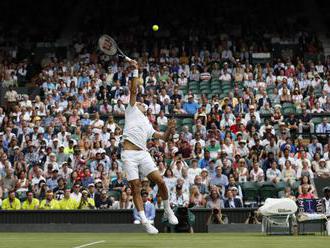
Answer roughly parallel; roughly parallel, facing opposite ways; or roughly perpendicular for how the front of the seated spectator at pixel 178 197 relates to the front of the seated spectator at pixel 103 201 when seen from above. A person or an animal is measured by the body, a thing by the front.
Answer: roughly parallel

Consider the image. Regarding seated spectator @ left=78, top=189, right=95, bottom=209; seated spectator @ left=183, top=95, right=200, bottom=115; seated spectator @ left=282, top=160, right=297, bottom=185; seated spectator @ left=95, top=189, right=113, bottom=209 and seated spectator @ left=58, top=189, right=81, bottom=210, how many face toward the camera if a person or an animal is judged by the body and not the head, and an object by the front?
5

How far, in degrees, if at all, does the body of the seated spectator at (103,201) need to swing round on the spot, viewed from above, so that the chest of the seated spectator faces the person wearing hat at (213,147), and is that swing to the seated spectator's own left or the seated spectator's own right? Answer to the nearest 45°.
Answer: approximately 135° to the seated spectator's own left

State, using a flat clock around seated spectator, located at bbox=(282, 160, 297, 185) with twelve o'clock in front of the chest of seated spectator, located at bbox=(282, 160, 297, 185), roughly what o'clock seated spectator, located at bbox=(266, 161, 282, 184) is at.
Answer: seated spectator, located at bbox=(266, 161, 282, 184) is roughly at 3 o'clock from seated spectator, located at bbox=(282, 160, 297, 185).

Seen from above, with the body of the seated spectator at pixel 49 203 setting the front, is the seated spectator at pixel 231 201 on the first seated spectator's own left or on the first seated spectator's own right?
on the first seated spectator's own left

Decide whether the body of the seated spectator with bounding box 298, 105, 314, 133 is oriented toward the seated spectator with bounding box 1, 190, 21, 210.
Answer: no

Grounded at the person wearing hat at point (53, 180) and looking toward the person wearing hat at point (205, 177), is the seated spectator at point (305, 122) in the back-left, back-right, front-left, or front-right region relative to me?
front-left

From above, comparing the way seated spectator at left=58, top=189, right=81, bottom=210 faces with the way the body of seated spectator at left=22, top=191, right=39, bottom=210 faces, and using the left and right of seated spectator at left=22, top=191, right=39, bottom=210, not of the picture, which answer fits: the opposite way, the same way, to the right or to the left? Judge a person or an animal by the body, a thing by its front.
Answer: the same way

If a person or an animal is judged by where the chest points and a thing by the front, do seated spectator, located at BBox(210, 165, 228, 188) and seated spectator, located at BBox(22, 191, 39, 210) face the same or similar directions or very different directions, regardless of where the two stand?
same or similar directions

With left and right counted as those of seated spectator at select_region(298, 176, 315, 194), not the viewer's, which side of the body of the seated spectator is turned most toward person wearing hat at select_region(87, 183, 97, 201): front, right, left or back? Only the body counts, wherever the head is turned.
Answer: right

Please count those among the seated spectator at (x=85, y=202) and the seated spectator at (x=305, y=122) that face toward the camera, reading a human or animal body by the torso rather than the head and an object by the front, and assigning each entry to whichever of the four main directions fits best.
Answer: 2

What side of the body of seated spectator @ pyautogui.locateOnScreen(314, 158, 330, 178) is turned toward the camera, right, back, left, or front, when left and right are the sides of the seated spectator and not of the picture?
front

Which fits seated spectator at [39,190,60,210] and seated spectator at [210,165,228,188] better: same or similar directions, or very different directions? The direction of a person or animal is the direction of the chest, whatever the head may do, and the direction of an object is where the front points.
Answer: same or similar directions

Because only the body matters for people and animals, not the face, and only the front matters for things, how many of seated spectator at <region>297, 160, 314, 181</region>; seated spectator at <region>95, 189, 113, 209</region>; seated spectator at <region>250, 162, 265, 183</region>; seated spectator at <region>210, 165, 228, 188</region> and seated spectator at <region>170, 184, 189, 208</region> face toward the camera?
5

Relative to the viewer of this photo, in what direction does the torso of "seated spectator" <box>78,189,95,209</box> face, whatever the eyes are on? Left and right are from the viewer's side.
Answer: facing the viewer

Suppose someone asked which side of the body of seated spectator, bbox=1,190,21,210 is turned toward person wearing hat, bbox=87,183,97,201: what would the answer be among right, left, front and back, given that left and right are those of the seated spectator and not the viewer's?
left

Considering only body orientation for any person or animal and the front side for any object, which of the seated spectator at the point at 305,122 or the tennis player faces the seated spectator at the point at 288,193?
the seated spectator at the point at 305,122

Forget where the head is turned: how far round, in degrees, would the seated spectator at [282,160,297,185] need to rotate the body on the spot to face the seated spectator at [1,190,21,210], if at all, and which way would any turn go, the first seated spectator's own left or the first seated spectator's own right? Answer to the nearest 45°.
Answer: approximately 90° to the first seated spectator's own right

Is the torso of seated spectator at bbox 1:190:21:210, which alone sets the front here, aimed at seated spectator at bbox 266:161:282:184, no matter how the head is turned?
no

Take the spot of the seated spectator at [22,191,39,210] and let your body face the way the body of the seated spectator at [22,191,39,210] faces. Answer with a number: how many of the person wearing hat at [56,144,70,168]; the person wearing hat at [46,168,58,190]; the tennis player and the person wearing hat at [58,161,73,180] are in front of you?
1
